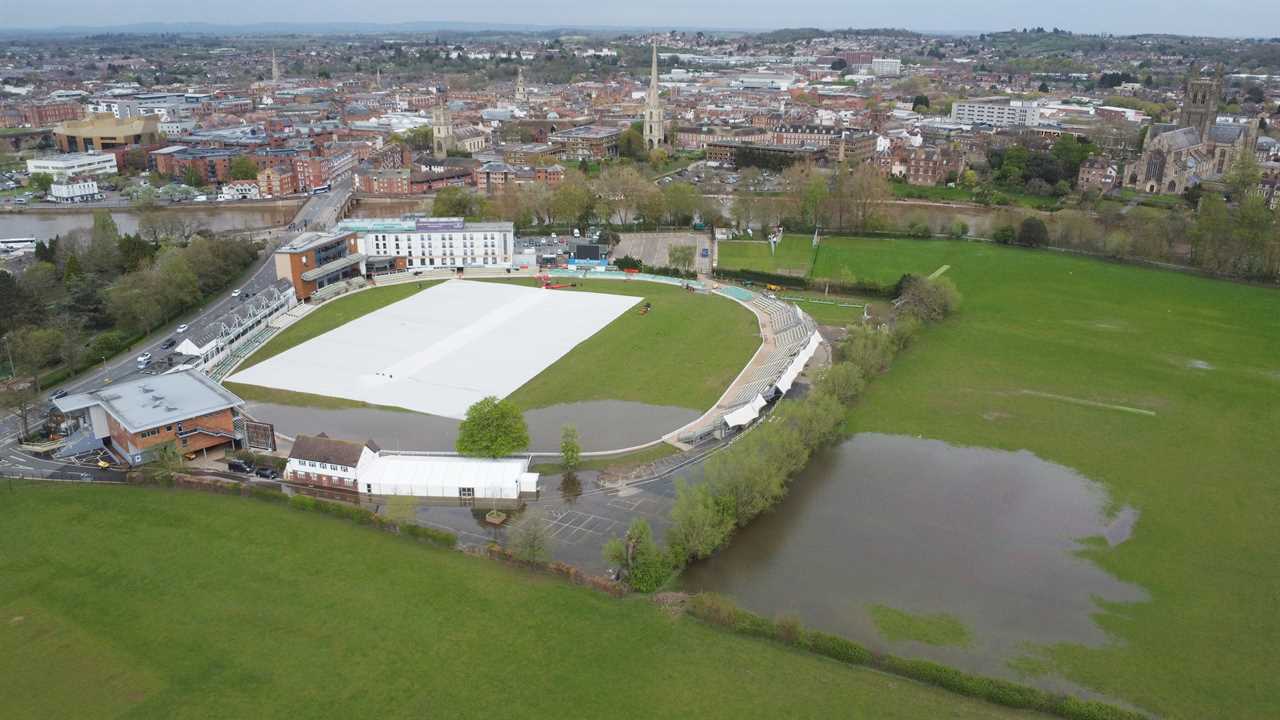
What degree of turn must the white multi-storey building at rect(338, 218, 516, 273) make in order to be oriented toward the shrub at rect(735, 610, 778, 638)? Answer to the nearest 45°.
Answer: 0° — it already faces it

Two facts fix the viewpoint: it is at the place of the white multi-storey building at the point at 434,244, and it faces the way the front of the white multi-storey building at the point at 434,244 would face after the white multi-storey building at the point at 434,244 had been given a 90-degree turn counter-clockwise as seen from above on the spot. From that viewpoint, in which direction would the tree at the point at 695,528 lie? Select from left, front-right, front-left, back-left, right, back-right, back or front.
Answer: right

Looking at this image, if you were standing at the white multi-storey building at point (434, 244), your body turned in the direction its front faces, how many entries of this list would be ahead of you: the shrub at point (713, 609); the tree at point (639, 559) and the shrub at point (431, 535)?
3

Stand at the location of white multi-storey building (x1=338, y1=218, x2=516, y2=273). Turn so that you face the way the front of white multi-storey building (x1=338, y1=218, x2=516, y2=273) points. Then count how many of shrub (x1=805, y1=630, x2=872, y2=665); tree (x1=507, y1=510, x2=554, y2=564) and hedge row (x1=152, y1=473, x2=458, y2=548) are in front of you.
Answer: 3

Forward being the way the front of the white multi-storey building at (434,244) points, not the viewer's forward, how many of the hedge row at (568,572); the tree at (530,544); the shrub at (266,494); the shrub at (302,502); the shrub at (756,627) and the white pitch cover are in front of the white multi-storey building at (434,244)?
6

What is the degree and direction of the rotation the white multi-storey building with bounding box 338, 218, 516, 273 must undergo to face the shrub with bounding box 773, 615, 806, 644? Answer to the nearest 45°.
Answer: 0° — it already faces it

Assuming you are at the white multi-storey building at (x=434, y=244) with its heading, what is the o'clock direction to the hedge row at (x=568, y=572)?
The hedge row is roughly at 12 o'clock from the white multi-storey building.

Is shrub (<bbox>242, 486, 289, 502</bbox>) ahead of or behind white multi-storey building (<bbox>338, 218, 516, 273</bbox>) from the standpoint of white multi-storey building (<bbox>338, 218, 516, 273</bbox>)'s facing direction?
ahead

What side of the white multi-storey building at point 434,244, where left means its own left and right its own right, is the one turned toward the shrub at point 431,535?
front

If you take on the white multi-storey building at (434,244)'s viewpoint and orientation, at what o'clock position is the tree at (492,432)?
The tree is roughly at 12 o'clock from the white multi-storey building.

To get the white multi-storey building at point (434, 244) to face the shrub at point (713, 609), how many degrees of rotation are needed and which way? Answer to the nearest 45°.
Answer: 0° — it already faces it

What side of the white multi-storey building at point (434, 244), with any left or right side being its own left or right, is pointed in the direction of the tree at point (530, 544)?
front

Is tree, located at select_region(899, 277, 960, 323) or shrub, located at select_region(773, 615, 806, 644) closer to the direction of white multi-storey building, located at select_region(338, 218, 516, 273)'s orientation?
the shrub

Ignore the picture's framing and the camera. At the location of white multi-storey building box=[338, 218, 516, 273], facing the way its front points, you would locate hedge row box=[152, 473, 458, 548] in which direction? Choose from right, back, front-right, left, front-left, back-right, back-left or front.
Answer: front

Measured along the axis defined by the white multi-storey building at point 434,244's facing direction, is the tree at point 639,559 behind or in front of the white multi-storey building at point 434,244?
in front

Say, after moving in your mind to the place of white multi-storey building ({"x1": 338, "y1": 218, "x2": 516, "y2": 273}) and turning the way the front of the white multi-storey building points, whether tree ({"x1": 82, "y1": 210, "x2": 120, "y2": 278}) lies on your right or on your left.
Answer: on your right

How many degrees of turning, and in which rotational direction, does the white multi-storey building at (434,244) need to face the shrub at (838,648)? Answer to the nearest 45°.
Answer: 0° — it already faces it

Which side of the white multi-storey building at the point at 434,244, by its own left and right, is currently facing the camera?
front
